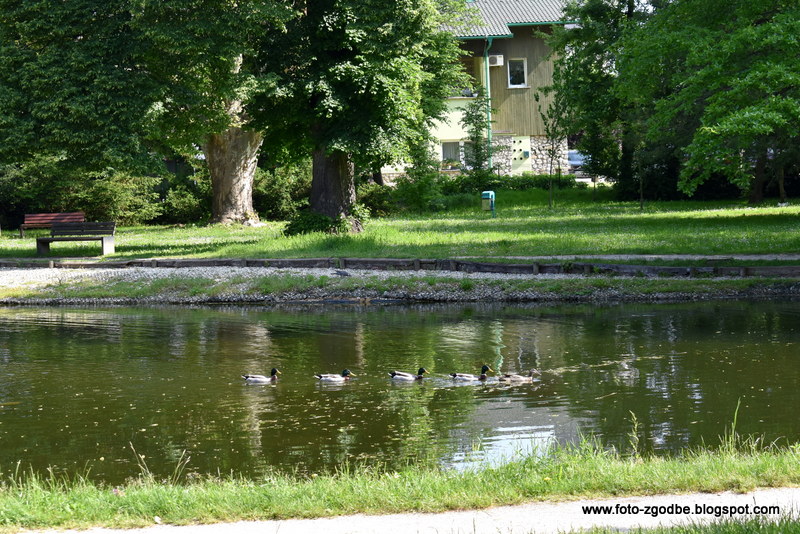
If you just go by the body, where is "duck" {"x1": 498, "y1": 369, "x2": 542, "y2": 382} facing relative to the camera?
to the viewer's right

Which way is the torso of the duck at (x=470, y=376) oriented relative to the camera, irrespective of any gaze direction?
to the viewer's right

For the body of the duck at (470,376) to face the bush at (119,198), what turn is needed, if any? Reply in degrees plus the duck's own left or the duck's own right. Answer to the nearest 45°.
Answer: approximately 135° to the duck's own left

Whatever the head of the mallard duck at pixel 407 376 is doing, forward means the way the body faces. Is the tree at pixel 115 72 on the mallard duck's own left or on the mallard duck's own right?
on the mallard duck's own left

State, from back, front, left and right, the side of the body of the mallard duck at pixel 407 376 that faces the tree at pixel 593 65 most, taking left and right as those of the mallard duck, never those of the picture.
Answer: left

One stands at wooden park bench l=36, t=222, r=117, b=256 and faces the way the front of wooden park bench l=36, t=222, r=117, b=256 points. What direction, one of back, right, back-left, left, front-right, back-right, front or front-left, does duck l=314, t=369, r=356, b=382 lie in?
front-left

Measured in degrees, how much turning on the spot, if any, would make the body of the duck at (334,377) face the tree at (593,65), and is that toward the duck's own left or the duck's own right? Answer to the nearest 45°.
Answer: approximately 90° to the duck's own left

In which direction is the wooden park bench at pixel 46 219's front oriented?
toward the camera

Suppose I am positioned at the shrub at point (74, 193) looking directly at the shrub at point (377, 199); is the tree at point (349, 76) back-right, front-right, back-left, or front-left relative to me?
front-right

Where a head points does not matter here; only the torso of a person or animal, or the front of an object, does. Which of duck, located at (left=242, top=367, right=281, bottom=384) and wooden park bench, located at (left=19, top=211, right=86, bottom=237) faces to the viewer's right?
the duck

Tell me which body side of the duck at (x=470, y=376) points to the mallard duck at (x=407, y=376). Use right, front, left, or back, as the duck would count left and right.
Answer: back

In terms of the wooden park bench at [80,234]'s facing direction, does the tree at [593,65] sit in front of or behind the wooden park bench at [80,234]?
behind

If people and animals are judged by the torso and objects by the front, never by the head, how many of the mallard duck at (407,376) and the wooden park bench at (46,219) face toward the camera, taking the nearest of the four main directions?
1

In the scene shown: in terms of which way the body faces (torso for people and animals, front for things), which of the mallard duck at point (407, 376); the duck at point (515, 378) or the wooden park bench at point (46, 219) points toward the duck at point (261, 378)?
the wooden park bench

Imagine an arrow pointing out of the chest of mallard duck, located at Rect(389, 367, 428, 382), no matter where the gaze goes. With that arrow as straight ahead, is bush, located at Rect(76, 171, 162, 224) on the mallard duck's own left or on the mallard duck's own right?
on the mallard duck's own left

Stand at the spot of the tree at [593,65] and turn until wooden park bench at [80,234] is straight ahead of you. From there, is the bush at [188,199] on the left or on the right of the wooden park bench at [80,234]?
right

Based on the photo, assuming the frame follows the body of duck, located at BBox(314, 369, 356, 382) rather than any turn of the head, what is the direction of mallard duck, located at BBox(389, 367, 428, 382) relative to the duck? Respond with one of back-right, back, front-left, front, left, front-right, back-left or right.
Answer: front

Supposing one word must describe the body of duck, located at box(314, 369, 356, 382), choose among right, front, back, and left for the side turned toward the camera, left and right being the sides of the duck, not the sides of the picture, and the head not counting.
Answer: right

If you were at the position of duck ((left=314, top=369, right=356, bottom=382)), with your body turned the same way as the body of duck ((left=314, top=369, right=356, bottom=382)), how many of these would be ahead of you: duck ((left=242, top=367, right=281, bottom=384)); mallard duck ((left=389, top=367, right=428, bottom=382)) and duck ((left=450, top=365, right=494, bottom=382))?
2
